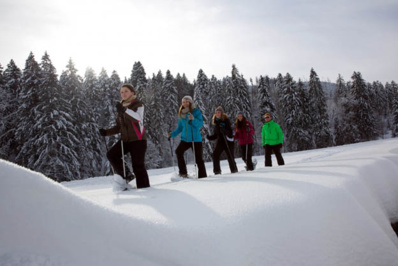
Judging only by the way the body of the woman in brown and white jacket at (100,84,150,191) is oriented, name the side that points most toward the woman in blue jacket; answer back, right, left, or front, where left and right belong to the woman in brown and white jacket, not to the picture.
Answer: back

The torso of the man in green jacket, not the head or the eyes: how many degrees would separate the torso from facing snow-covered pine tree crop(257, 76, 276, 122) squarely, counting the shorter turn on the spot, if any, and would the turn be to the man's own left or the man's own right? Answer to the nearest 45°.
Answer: approximately 135° to the man's own right

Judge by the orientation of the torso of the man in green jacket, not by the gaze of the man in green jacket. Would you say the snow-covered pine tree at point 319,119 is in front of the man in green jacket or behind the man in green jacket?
behind

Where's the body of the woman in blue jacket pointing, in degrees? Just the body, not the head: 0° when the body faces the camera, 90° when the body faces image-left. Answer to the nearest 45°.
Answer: approximately 45°

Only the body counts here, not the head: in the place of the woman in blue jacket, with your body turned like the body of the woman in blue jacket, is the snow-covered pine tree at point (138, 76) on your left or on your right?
on your right

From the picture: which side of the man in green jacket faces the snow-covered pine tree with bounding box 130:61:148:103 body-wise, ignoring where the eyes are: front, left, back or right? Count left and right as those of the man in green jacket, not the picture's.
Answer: right

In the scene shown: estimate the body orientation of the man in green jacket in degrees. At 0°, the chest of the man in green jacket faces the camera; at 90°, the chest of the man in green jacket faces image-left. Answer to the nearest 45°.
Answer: approximately 45°

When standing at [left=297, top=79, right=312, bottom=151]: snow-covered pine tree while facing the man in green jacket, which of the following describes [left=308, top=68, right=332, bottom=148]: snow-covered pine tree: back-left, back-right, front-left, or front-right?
back-left

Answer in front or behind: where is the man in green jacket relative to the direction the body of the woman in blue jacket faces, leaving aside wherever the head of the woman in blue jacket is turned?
behind

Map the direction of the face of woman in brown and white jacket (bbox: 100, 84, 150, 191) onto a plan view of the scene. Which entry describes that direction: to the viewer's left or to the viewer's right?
to the viewer's left

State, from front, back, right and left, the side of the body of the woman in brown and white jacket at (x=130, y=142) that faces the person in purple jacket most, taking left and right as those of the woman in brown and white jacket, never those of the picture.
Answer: back
